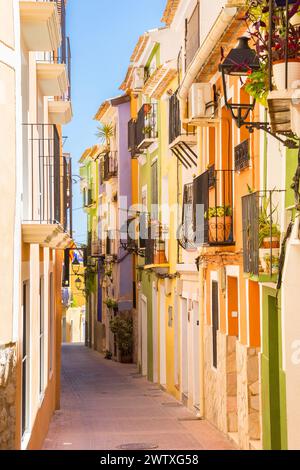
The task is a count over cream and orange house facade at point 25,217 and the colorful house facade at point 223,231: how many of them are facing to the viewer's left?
1

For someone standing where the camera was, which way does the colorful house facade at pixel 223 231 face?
facing to the left of the viewer

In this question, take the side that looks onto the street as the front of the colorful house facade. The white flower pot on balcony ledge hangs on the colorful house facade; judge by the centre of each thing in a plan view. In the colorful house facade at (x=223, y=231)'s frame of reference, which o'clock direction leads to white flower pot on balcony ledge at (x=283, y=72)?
The white flower pot on balcony ledge is roughly at 9 o'clock from the colorful house facade.

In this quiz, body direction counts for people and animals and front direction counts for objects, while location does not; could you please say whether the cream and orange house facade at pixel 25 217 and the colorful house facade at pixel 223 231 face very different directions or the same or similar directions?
very different directions

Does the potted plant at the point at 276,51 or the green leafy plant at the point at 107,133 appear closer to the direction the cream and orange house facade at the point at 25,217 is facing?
the potted plant

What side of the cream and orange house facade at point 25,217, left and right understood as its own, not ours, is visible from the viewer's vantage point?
right

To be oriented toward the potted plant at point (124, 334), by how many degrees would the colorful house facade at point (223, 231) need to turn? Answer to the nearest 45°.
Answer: approximately 90° to its right

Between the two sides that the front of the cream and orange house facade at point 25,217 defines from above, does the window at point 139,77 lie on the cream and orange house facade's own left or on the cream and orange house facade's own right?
on the cream and orange house facade's own left
